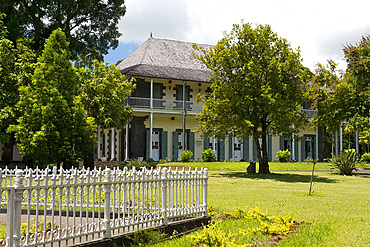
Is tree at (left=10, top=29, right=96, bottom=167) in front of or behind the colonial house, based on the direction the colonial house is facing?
in front

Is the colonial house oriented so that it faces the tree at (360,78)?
no

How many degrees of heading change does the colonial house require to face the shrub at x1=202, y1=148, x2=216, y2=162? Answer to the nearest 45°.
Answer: approximately 45° to its left

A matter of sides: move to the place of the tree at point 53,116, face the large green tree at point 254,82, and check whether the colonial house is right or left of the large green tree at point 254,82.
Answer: left

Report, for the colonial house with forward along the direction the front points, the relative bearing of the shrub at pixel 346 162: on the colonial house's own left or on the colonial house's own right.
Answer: on the colonial house's own left

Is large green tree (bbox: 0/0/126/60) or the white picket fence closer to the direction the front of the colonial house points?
the white picket fence

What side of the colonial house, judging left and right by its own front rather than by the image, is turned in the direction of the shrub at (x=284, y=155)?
left

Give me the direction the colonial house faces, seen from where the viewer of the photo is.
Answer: facing the viewer

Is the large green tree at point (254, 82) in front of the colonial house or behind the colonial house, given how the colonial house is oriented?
in front

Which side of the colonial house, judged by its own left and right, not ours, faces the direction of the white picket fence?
front

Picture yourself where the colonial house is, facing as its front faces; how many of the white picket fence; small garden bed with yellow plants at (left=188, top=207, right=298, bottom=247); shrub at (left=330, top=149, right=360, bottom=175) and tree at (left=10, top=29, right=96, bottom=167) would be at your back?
0

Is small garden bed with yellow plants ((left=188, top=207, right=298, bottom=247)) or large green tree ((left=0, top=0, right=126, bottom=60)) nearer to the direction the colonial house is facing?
the small garden bed with yellow plants

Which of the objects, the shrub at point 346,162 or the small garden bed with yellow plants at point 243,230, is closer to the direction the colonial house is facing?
the small garden bed with yellow plants

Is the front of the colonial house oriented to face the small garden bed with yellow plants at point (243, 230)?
yes

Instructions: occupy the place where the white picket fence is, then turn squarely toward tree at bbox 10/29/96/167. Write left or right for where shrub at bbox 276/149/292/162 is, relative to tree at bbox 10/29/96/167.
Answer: right
